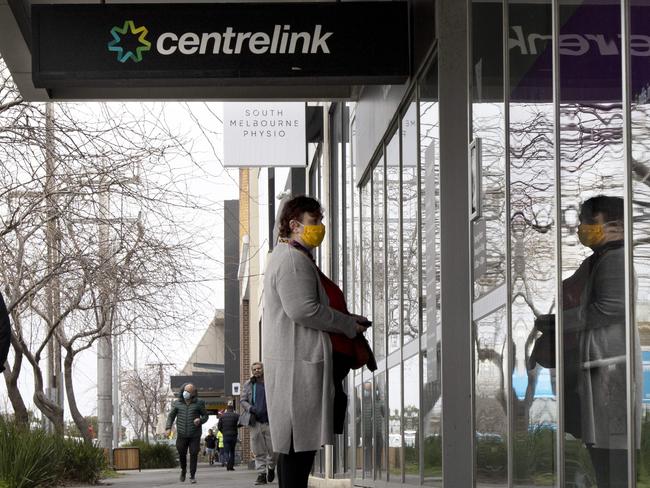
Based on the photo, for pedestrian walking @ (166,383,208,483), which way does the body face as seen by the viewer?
toward the camera

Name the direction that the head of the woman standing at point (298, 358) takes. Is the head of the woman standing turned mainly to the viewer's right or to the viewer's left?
to the viewer's right

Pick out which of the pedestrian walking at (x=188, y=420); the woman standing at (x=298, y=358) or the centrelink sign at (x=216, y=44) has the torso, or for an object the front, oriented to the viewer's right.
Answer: the woman standing

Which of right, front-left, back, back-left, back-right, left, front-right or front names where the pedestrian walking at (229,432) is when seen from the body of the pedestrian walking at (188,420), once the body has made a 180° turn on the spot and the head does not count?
front

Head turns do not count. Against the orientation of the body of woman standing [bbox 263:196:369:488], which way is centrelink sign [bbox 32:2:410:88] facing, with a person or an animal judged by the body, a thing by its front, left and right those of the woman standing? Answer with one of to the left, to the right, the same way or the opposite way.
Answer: to the right

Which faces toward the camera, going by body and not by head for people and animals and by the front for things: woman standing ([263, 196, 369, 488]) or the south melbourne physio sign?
the south melbourne physio sign

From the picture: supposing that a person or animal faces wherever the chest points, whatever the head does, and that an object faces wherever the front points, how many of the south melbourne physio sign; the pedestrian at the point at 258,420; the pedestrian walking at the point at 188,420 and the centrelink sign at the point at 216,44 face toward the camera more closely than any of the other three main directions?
4

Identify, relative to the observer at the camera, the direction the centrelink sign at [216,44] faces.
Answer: facing the viewer

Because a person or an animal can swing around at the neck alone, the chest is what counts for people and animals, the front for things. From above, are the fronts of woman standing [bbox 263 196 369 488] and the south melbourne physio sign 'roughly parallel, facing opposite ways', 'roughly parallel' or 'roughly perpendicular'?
roughly perpendicular

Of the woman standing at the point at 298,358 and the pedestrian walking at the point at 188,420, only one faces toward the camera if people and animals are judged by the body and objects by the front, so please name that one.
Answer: the pedestrian walking

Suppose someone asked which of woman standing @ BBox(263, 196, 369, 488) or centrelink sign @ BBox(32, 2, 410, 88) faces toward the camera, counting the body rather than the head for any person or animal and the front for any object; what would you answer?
the centrelink sign

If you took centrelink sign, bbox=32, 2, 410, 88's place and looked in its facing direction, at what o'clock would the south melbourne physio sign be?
The south melbourne physio sign is roughly at 6 o'clock from the centrelink sign.

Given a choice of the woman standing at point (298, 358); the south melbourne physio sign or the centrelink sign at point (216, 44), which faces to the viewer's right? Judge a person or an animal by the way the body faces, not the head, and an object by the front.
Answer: the woman standing

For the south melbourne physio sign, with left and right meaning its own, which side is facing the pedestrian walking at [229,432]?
back

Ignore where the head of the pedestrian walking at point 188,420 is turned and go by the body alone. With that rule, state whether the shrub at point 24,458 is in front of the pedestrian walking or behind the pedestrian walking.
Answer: in front

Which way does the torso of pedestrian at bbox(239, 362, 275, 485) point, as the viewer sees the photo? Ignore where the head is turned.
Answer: toward the camera

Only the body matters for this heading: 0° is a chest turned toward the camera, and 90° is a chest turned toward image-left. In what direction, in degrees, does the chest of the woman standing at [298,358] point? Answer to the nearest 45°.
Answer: approximately 270°

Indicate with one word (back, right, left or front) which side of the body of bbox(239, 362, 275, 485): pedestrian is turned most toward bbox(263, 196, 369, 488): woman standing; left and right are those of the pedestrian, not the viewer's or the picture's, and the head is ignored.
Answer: front
